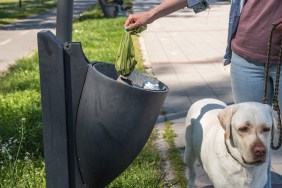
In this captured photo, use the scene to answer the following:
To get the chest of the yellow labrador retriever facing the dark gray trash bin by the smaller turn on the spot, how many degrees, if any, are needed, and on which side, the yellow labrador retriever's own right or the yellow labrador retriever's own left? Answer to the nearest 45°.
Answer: approximately 90° to the yellow labrador retriever's own right

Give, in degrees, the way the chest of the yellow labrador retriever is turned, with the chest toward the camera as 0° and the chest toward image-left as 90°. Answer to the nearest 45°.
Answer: approximately 315°

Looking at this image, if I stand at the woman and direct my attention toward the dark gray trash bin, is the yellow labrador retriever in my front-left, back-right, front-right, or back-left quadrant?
front-left

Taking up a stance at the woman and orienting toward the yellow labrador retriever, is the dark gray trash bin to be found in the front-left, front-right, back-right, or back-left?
front-right
